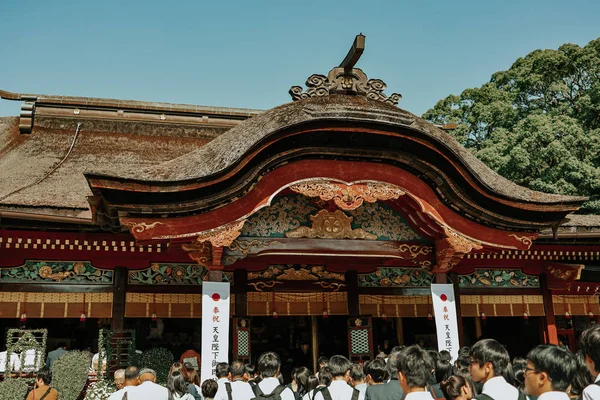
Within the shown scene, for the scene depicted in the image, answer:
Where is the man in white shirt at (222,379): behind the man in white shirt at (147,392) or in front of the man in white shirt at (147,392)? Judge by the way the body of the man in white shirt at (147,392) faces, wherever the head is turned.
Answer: in front

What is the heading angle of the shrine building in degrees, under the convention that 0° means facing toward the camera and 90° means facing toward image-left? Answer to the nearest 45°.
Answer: approximately 0°

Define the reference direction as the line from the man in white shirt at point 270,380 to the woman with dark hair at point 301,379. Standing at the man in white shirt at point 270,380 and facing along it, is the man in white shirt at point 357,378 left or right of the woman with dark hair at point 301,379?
right

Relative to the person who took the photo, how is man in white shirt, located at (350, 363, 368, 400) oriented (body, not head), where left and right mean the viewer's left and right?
facing away from the viewer

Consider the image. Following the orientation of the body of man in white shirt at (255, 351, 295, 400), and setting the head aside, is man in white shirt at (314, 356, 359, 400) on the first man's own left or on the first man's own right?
on the first man's own right

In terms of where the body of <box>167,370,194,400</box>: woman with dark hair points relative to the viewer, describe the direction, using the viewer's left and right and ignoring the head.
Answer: facing away from the viewer

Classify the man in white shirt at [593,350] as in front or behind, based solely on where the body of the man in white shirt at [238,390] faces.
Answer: behind

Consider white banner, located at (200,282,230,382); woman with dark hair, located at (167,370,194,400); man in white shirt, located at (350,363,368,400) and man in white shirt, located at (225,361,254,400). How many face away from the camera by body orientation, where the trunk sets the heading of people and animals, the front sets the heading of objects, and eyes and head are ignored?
3

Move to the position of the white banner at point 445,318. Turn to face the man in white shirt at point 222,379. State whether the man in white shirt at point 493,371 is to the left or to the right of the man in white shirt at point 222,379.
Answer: left

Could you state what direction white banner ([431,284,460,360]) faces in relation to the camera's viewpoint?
facing the viewer

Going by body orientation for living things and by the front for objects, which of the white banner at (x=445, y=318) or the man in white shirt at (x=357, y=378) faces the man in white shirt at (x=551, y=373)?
the white banner

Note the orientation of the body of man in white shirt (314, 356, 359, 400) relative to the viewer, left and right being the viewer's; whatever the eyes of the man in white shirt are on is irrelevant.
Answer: facing away from the viewer

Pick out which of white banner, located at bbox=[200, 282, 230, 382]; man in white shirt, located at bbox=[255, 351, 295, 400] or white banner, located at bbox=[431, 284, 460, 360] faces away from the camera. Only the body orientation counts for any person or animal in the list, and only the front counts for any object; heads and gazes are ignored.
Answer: the man in white shirt
